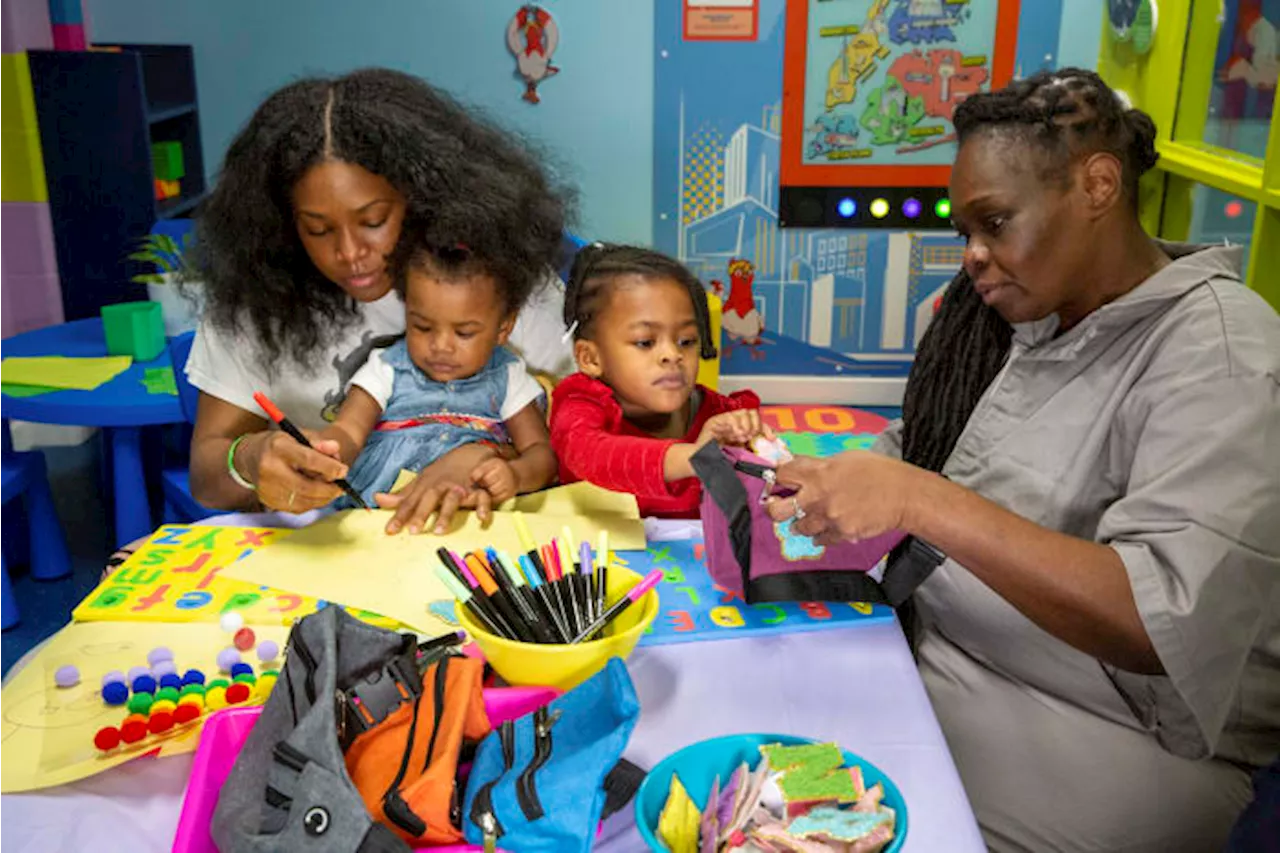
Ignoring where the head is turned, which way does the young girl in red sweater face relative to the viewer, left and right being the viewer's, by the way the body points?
facing the viewer and to the right of the viewer

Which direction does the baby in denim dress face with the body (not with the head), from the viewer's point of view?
toward the camera

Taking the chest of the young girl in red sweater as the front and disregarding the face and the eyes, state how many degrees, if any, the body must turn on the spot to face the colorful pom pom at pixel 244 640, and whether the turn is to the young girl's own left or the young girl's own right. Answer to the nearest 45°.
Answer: approximately 90° to the young girl's own right

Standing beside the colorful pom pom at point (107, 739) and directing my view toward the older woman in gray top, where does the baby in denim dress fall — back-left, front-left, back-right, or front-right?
front-left

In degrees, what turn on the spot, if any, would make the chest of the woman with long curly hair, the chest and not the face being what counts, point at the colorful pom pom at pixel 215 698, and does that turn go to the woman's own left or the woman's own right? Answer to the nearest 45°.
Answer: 0° — they already face it

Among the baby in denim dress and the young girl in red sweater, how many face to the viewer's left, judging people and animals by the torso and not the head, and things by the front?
0

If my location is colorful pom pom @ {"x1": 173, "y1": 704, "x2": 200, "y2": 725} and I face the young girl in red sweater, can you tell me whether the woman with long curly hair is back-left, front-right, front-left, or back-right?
front-left

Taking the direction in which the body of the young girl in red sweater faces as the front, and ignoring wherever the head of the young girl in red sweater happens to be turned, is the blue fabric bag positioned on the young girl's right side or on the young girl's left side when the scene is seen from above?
on the young girl's right side

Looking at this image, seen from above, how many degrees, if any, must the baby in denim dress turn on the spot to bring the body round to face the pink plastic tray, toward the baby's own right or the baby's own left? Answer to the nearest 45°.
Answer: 0° — they already face it

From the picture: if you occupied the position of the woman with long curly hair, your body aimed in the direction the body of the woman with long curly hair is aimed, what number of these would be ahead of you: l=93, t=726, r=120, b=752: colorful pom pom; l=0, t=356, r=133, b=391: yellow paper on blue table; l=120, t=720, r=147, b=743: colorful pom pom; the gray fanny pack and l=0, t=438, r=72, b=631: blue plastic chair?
3

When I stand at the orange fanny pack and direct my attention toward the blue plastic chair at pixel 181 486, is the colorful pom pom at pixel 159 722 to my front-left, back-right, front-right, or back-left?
front-left

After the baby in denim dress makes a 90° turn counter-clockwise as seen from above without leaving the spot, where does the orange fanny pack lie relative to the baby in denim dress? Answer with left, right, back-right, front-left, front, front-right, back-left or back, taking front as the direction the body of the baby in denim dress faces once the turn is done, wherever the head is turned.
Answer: right

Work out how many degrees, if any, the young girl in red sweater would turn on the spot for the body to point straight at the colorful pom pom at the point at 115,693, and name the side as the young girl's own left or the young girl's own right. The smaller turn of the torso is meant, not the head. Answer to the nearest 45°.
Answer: approximately 90° to the young girl's own right

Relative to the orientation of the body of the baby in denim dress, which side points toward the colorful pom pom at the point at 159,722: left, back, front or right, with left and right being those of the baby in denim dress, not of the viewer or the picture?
front

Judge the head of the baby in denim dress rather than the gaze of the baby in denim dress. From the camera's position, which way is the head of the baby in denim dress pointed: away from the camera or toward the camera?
toward the camera

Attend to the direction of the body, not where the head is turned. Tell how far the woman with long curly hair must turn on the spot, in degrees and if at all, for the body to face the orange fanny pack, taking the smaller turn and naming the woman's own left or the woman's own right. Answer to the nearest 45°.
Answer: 0° — they already face it

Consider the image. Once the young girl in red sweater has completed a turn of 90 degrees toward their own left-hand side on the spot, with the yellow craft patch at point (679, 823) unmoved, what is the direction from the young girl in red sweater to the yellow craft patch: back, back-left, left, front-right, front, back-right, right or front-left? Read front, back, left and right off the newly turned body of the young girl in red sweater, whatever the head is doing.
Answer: back-right
